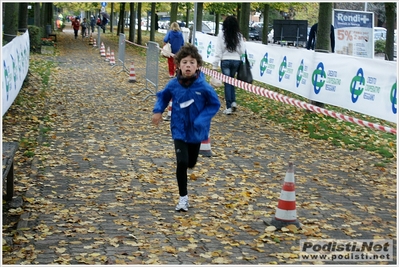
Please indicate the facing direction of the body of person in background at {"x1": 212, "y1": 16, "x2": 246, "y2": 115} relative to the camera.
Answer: away from the camera

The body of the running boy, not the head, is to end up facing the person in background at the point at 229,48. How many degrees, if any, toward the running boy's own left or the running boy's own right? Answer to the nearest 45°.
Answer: approximately 180°

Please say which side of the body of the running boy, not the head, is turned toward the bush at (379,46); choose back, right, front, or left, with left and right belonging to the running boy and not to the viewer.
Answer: back

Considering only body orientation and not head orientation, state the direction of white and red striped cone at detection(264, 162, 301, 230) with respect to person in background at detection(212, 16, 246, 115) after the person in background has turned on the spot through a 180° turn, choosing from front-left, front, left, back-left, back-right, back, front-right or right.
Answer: front

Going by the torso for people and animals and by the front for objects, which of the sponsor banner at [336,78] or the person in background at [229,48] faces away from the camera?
the person in background

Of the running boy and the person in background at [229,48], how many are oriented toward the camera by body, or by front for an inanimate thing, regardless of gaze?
1

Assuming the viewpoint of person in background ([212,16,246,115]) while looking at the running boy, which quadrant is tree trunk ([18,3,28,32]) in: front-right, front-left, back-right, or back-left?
back-right

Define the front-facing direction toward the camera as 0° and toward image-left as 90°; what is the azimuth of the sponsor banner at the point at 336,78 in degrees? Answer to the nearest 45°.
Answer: approximately 45°
